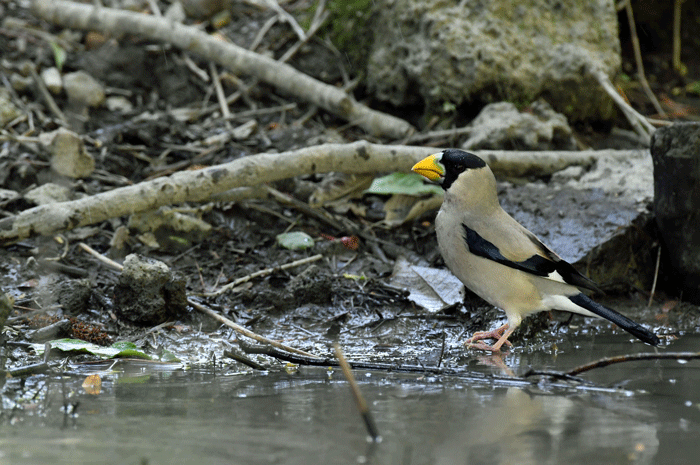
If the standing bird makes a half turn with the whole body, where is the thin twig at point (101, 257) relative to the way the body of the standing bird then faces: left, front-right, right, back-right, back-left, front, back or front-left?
back

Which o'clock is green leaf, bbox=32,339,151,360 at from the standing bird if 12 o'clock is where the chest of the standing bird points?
The green leaf is roughly at 11 o'clock from the standing bird.

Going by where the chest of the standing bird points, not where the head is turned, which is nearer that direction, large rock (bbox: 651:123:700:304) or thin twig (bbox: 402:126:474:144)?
the thin twig

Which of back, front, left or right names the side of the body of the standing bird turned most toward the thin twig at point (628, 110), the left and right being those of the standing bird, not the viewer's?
right

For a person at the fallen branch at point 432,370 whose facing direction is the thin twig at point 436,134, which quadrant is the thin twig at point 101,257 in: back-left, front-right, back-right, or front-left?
front-left

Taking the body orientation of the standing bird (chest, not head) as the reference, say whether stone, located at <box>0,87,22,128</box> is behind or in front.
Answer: in front

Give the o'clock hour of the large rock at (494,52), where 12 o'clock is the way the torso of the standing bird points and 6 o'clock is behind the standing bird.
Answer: The large rock is roughly at 3 o'clock from the standing bird.

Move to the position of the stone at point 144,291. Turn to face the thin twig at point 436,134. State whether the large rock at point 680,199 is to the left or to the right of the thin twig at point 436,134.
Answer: right

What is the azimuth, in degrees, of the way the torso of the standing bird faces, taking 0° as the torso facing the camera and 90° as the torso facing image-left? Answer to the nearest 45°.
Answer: approximately 90°

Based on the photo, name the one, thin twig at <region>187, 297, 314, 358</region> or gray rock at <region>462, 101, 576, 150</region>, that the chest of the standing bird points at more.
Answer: the thin twig

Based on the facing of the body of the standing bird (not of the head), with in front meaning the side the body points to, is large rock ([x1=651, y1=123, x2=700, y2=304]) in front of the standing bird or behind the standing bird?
behind

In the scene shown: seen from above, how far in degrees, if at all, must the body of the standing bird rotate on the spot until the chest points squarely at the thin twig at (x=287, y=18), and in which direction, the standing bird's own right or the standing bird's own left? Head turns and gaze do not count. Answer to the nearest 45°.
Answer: approximately 45° to the standing bird's own right

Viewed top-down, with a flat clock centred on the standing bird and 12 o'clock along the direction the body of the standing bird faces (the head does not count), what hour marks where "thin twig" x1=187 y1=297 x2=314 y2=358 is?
The thin twig is roughly at 11 o'clock from the standing bird.

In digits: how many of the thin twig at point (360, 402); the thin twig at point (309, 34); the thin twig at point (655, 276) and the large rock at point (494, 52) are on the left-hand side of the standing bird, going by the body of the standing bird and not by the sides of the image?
1

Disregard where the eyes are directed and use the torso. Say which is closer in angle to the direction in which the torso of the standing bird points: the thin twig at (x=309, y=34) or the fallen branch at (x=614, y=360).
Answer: the thin twig

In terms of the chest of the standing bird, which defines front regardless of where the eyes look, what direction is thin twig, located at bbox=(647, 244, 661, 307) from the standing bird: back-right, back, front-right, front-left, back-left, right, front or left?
back-right
